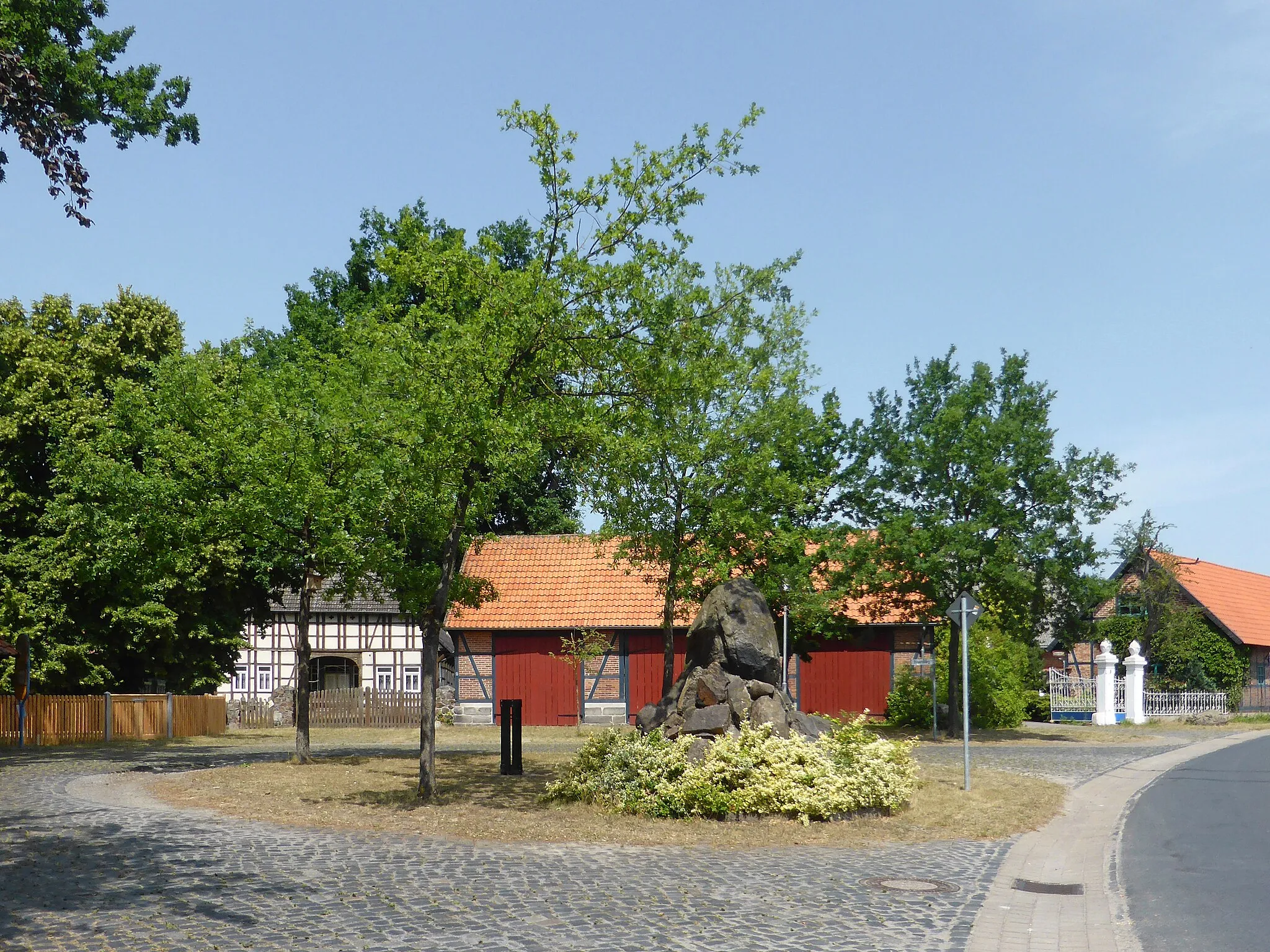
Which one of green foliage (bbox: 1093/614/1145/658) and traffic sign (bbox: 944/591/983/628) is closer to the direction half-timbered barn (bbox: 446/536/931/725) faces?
the traffic sign

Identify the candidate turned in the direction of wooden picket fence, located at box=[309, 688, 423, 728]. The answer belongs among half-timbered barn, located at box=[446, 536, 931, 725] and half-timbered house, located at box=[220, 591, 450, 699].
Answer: half-timbered house, located at box=[220, 591, 450, 699]

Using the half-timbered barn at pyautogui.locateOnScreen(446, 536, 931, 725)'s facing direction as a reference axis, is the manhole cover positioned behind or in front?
in front

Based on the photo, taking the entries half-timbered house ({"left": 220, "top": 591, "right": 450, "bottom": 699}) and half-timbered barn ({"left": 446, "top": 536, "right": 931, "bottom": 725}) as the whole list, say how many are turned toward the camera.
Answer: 2

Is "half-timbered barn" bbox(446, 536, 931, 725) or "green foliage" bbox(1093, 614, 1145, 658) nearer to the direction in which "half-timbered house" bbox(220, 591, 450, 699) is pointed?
the half-timbered barn

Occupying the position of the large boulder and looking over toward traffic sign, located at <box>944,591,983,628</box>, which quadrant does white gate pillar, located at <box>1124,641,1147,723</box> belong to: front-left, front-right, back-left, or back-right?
front-left

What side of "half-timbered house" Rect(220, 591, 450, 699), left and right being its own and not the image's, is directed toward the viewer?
front

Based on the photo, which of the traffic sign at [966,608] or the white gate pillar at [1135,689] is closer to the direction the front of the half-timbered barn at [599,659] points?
the traffic sign

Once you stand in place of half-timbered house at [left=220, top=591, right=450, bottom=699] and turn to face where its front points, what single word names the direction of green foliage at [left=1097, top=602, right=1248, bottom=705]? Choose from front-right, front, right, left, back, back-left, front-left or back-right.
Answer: left

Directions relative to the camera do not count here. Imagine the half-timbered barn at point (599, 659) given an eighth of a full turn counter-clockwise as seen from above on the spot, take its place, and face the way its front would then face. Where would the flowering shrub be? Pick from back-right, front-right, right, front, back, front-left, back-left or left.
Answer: front-right

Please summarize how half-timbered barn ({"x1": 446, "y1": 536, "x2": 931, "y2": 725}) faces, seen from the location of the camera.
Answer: facing the viewer

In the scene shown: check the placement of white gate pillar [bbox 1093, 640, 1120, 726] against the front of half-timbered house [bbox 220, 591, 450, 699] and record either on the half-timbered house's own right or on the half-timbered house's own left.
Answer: on the half-timbered house's own left

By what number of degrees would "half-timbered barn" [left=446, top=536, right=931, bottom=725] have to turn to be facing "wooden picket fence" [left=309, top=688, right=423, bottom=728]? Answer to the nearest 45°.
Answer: approximately 90° to its right

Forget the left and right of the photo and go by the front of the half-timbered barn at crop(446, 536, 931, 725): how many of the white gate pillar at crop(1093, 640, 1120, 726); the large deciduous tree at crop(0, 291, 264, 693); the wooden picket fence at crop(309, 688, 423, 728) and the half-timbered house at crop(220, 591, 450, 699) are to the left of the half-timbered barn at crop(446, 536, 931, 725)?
1
